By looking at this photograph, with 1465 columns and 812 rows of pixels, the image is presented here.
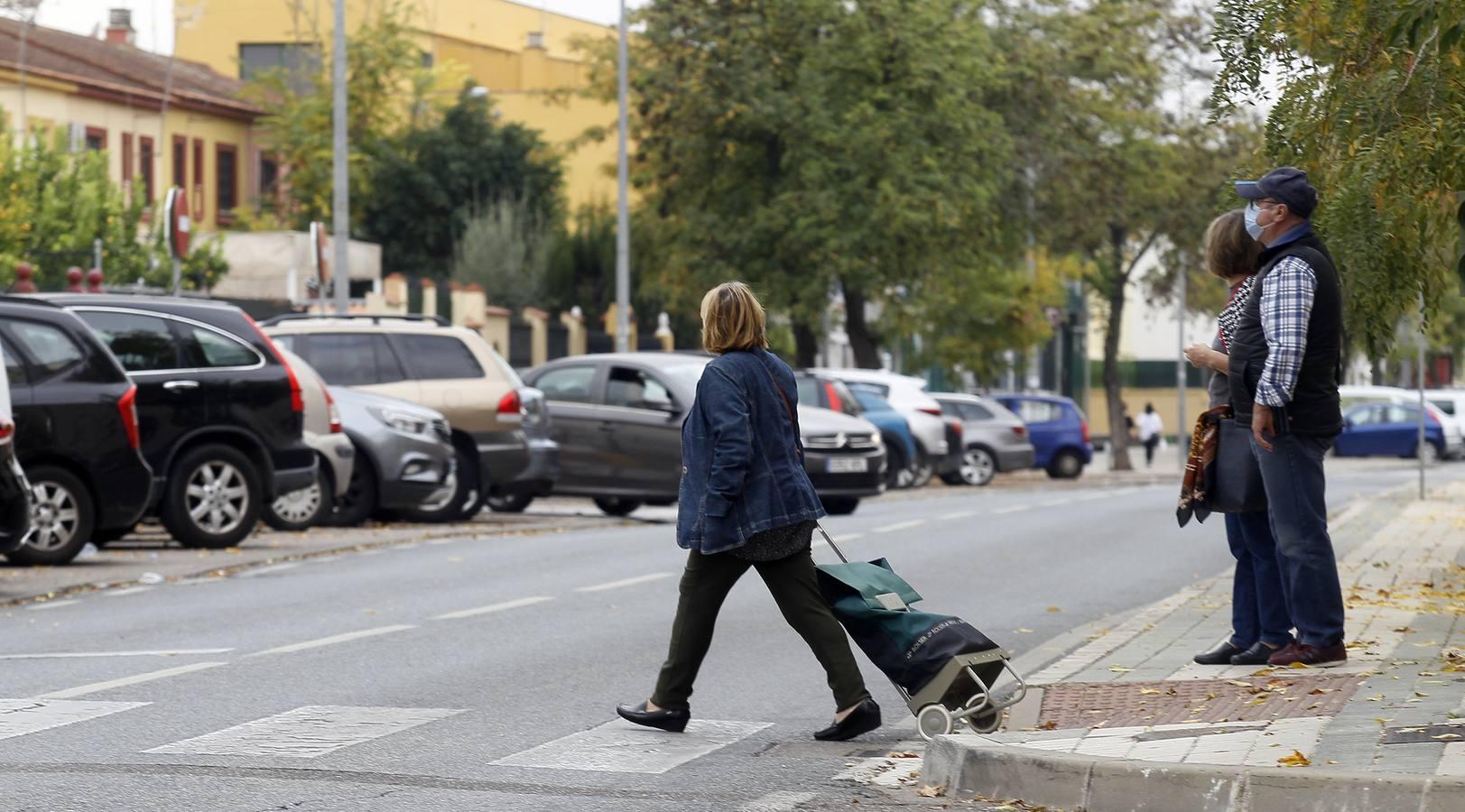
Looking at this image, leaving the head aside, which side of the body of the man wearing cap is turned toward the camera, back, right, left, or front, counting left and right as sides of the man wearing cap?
left

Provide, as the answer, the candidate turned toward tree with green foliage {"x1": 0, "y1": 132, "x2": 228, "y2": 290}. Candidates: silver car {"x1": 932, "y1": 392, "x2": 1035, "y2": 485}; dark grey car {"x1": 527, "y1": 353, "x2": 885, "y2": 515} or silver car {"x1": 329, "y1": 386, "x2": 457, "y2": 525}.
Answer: silver car {"x1": 932, "y1": 392, "x2": 1035, "y2": 485}

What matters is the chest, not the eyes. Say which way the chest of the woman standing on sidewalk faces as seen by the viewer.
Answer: to the viewer's left

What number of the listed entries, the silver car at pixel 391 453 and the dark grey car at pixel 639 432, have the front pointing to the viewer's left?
0

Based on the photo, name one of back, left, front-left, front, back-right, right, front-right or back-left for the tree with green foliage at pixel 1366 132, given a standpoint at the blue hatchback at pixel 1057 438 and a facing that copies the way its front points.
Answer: left

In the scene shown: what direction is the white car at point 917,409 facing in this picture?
to the viewer's left

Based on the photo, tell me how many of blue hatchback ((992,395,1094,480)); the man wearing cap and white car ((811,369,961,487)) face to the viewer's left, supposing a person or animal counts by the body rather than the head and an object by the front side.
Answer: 3

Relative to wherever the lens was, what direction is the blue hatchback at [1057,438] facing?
facing to the left of the viewer

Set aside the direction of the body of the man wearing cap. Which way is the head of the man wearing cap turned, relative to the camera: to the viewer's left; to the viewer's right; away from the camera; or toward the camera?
to the viewer's left

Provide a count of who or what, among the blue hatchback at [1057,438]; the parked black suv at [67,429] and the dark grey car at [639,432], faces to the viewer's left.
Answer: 2

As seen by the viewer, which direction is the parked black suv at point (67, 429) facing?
to the viewer's left

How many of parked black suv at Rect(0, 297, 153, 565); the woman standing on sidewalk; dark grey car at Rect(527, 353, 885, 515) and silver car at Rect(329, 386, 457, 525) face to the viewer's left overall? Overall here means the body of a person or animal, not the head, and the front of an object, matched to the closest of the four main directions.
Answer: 2
